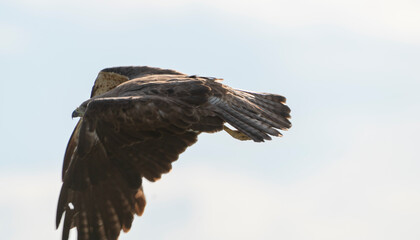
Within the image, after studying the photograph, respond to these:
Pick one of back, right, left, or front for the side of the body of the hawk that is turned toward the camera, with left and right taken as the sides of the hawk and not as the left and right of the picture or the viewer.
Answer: left

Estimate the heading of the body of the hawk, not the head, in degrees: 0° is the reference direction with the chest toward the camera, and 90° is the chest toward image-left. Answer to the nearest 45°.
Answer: approximately 90°
